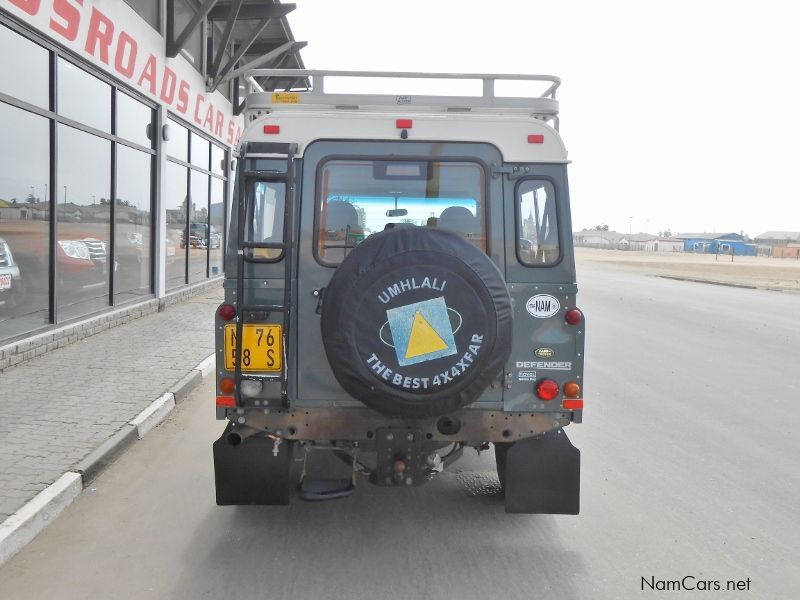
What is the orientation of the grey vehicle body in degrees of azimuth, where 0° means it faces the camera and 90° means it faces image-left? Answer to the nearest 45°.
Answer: approximately 180°

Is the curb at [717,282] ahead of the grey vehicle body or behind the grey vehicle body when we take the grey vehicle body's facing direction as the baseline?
ahead
